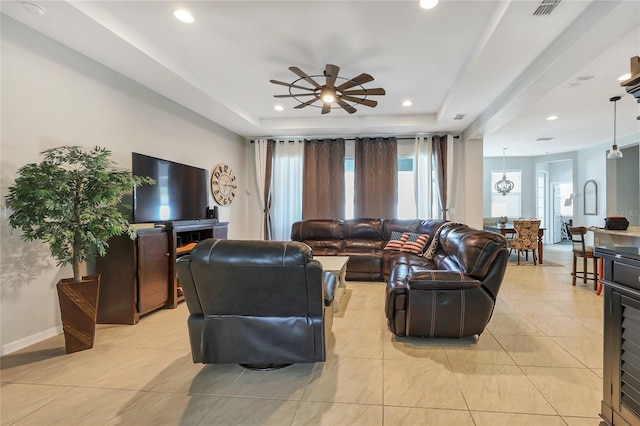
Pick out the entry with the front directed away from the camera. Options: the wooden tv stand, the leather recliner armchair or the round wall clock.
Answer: the leather recliner armchair

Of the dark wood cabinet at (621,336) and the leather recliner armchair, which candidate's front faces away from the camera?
the leather recliner armchair

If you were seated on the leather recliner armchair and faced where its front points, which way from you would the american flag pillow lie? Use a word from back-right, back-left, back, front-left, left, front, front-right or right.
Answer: front-right

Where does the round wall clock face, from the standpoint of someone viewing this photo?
facing the viewer and to the right of the viewer

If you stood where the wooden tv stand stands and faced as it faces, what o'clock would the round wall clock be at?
The round wall clock is roughly at 8 o'clock from the wooden tv stand.

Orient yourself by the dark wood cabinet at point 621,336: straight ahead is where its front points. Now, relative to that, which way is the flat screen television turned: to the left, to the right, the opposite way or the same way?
the opposite way

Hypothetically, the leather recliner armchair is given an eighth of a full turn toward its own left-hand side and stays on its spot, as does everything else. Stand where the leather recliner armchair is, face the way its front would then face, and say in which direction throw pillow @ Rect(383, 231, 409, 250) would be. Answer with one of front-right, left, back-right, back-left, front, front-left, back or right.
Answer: right

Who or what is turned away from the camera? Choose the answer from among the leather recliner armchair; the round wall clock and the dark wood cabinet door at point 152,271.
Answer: the leather recliner armchair

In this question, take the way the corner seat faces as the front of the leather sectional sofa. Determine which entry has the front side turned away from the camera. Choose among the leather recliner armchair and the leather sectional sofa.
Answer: the leather recliner armchair

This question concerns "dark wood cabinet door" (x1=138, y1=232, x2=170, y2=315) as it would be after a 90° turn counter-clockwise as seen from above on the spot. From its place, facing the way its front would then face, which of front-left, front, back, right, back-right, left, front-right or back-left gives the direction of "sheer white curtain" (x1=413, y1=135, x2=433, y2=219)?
front-right

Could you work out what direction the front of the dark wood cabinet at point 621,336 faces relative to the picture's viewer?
facing the viewer and to the left of the viewer

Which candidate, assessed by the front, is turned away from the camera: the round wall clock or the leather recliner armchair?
the leather recliner armchair

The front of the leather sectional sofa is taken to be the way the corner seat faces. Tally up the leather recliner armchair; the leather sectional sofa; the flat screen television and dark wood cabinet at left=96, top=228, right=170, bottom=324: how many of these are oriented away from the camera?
1

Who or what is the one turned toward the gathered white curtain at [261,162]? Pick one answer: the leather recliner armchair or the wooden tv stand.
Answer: the leather recliner armchair

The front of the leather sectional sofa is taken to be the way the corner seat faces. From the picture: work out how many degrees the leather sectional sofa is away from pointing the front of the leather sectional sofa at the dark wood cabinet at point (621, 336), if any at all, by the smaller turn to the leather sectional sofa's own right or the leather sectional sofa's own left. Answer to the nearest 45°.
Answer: approximately 90° to the leather sectional sofa's own left

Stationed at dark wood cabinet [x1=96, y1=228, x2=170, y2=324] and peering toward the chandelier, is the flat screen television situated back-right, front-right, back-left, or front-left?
front-left

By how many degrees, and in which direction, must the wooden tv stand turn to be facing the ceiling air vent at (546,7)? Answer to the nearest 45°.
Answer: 0° — it already faces it

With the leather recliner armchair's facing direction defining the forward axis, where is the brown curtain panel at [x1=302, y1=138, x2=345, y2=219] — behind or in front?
in front
